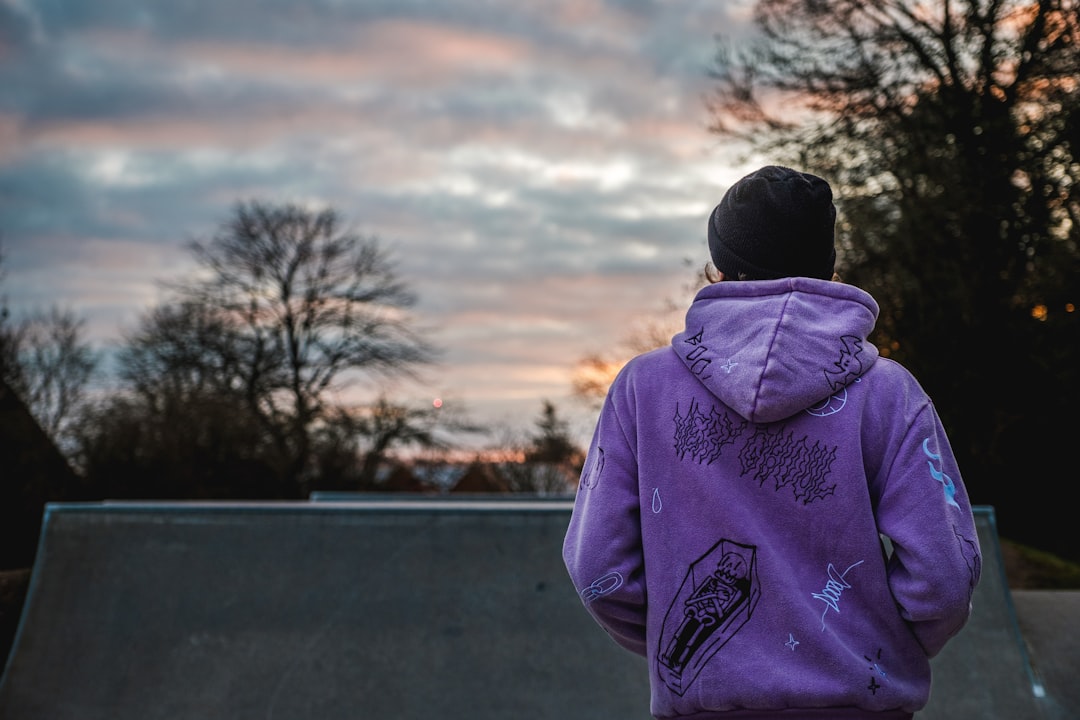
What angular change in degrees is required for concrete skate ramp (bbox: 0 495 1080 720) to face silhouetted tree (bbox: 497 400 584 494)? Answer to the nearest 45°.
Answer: approximately 180°

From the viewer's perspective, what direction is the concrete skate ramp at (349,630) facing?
toward the camera
